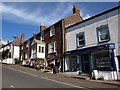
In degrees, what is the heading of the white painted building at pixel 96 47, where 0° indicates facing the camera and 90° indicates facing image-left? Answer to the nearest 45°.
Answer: approximately 45°

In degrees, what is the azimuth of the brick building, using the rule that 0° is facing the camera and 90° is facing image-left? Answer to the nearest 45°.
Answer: approximately 45°
